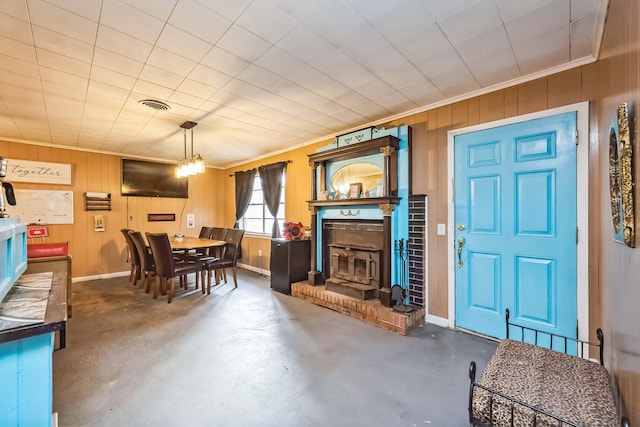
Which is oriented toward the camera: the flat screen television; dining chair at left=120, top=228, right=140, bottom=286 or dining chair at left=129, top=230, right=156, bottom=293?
the flat screen television

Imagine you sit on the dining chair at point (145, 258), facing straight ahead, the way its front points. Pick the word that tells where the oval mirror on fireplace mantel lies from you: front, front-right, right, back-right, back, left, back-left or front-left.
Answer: front-right

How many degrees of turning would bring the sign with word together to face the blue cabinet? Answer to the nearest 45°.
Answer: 0° — it already faces it

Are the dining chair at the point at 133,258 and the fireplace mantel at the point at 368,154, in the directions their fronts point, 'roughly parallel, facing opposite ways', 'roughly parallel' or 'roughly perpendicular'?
roughly parallel, facing opposite ways

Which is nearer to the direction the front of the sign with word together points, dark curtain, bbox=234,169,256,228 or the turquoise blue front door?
the turquoise blue front door

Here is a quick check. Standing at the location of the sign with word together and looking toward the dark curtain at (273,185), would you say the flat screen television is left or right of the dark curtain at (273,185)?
left

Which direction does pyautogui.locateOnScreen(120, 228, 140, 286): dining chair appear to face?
to the viewer's right

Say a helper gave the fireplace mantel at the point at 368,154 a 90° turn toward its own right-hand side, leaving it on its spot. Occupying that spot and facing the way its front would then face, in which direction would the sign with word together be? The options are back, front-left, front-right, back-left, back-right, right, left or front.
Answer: front-left

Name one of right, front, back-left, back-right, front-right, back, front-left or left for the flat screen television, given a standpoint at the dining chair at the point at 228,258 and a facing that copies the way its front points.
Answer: right

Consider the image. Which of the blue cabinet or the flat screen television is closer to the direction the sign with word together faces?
the blue cabinet

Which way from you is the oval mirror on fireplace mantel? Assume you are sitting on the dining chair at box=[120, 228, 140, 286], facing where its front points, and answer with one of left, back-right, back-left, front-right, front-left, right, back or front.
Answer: front-right

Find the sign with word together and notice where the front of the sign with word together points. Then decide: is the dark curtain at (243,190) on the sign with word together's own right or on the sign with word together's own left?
on the sign with word together's own left

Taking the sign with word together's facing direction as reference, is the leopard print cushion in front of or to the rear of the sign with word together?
in front

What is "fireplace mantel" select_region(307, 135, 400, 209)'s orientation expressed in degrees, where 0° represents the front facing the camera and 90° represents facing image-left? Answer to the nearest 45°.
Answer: approximately 45°

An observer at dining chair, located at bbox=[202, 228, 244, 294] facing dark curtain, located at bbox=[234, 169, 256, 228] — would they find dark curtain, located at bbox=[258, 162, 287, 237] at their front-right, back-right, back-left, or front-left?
front-right

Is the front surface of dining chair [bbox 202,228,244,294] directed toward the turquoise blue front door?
no

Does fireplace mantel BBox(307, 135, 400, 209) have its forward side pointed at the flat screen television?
no

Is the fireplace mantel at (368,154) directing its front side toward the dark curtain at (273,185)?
no
